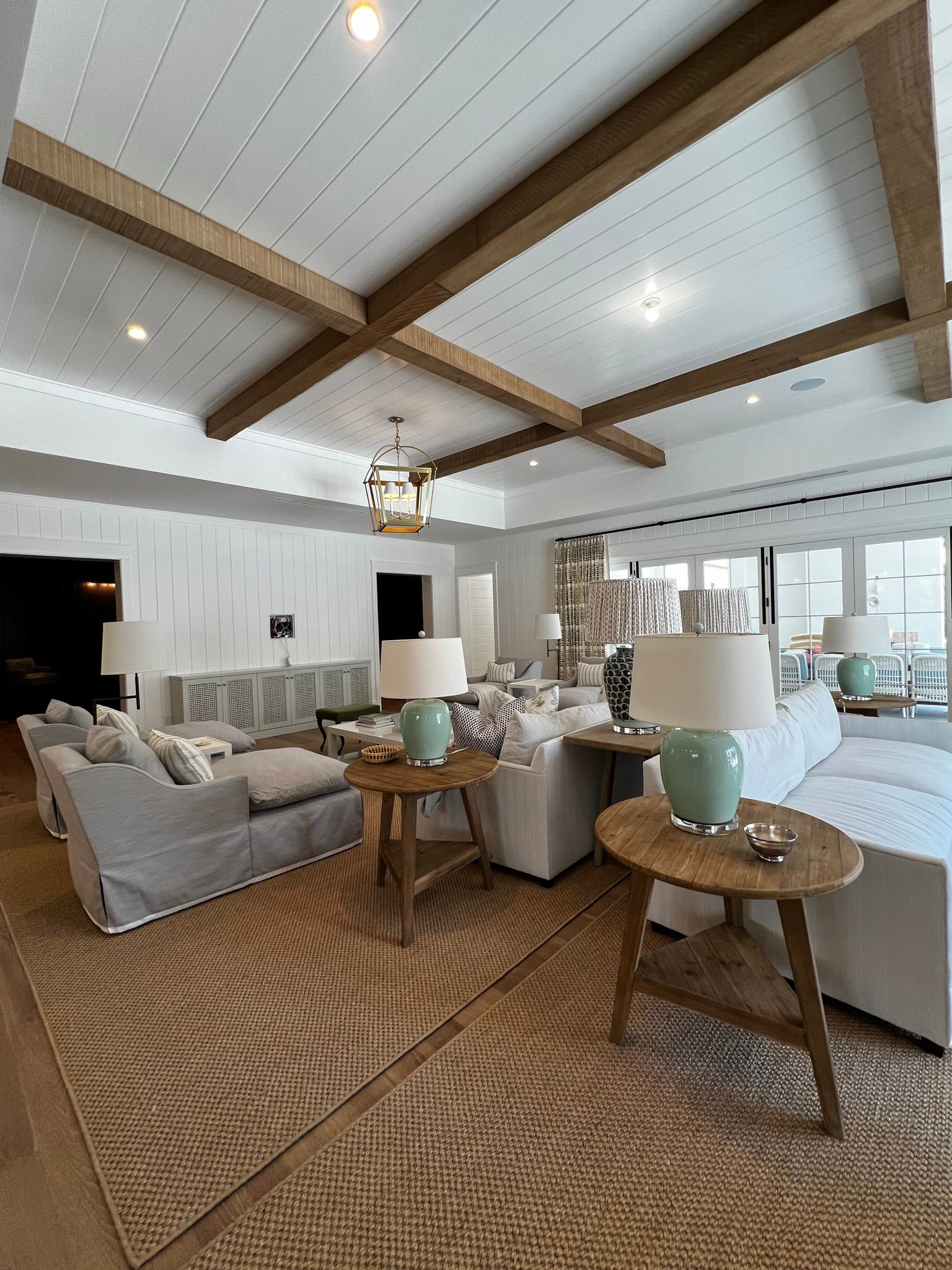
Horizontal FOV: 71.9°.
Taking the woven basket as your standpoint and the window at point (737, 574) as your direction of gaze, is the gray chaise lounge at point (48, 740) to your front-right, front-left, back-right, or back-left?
back-left

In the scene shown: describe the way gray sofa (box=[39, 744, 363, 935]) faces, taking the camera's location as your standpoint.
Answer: facing away from the viewer and to the right of the viewer

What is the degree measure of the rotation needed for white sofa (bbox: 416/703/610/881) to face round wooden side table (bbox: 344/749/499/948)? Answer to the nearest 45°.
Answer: approximately 90° to its left

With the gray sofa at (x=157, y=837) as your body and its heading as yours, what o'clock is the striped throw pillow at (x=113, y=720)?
The striped throw pillow is roughly at 10 o'clock from the gray sofa.

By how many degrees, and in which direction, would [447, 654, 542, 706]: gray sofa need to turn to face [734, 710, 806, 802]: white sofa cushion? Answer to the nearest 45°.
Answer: approximately 45° to its left

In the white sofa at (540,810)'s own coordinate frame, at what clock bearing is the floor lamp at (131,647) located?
The floor lamp is roughly at 11 o'clock from the white sofa.

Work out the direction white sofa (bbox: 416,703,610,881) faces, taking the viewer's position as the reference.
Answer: facing away from the viewer and to the left of the viewer

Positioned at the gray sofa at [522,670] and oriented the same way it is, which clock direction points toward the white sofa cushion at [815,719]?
The white sofa cushion is roughly at 10 o'clock from the gray sofa.

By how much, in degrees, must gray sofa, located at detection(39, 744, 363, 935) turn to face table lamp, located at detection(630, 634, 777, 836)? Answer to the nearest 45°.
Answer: approximately 90° to its right
